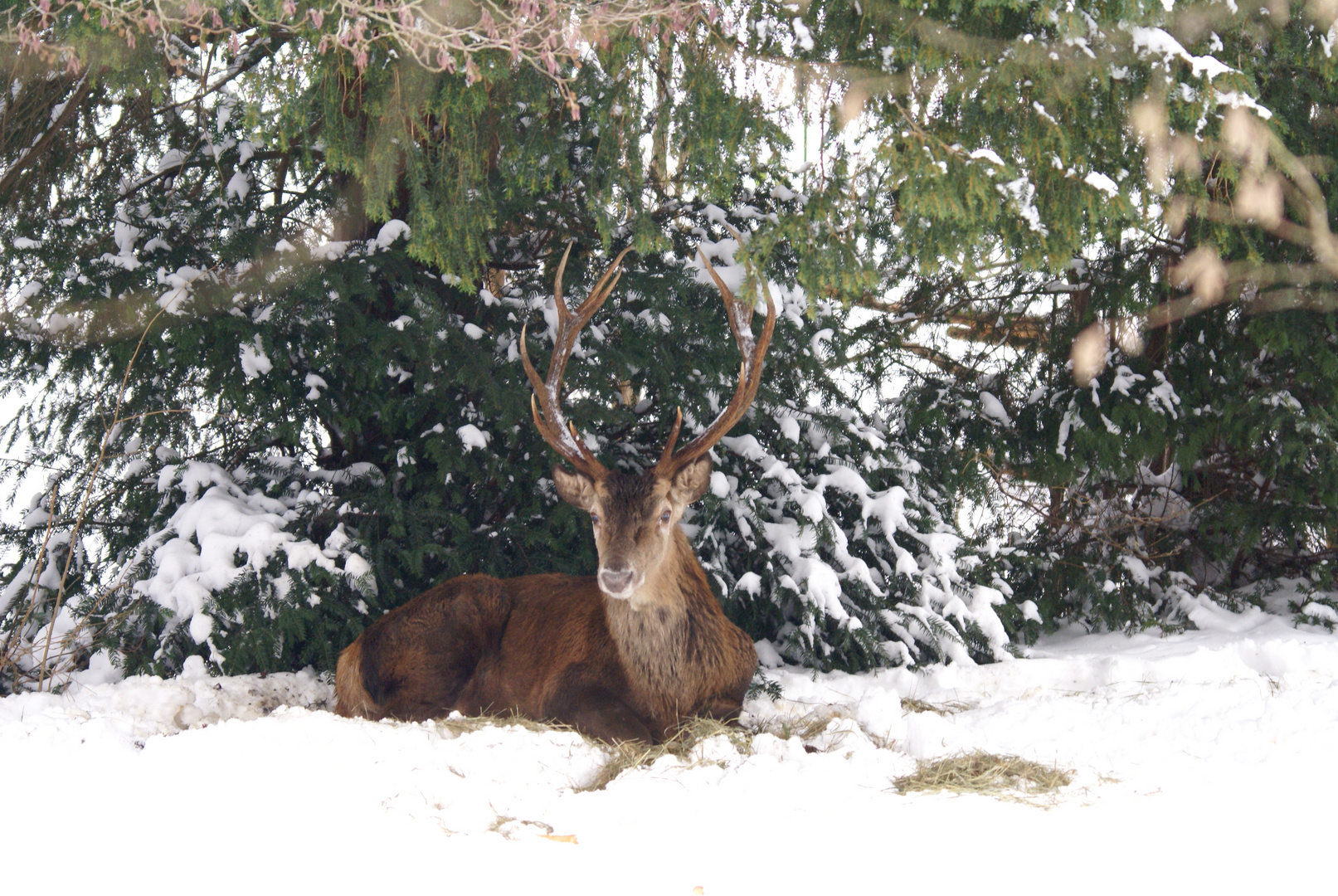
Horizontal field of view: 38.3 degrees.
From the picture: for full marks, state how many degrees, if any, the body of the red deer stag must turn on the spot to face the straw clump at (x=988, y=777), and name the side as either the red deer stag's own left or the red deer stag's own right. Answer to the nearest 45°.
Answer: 0° — it already faces it

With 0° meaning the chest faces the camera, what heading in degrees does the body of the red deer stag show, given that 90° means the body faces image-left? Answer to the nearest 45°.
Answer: approximately 315°
